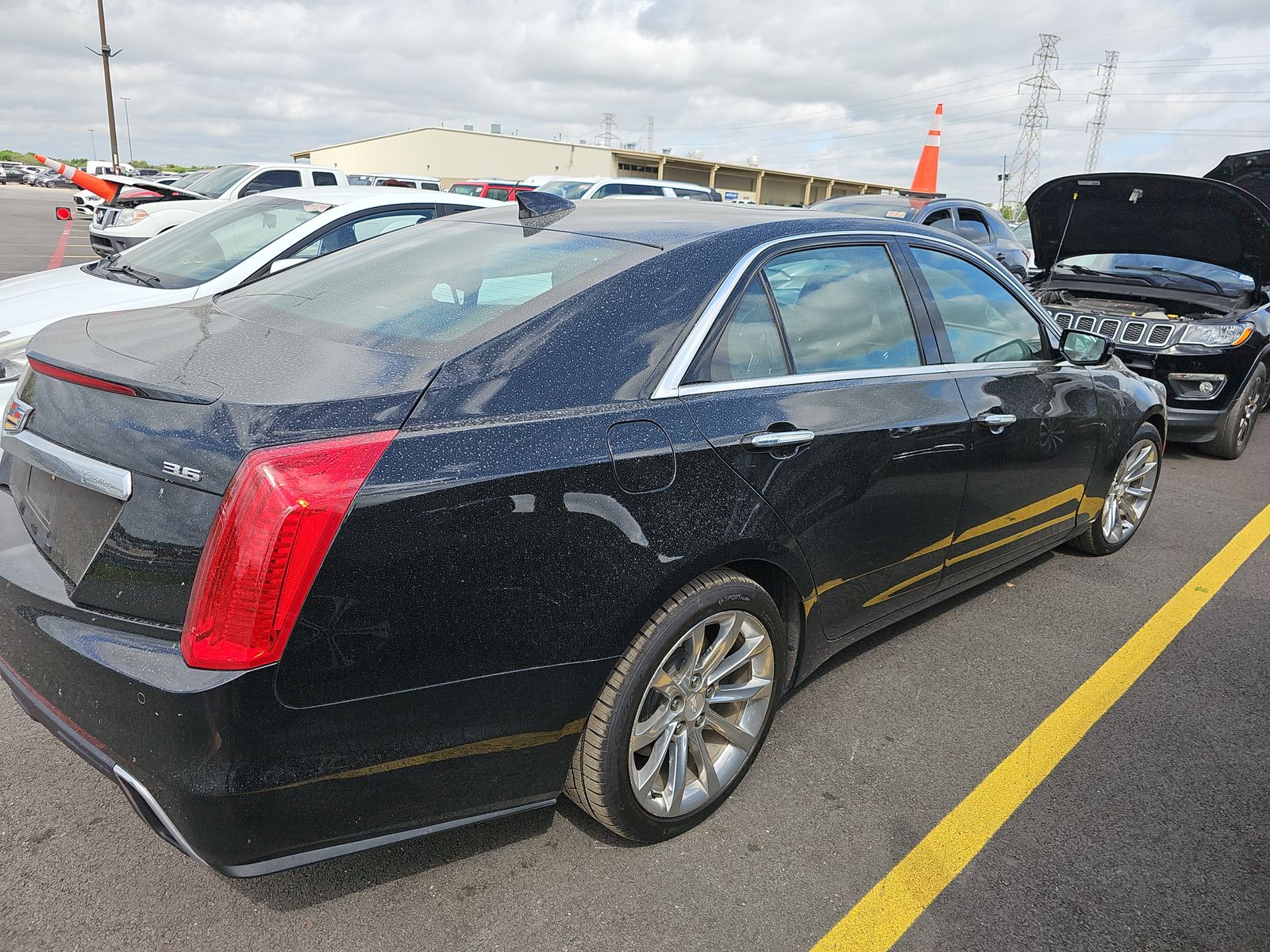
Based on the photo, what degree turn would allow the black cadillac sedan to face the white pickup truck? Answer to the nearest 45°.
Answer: approximately 90° to its left

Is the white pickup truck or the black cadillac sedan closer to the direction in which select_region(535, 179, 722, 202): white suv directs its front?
the white pickup truck

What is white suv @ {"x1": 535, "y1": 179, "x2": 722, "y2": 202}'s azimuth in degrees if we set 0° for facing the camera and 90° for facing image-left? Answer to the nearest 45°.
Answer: approximately 45°

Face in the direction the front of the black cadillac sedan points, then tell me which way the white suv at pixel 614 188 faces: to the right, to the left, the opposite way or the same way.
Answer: the opposite way

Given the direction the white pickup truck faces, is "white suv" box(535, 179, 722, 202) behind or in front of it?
behind

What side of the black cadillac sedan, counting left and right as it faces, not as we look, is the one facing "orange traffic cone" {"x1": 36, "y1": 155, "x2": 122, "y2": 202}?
left

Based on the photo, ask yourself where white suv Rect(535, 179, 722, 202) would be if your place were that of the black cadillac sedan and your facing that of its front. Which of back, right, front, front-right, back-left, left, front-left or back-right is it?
front-left

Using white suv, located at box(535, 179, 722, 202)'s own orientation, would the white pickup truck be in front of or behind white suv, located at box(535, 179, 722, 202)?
in front

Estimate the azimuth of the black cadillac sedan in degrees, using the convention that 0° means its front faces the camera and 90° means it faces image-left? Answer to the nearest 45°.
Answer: approximately 225°

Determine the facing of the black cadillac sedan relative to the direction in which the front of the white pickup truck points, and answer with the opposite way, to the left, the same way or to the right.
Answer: the opposite way

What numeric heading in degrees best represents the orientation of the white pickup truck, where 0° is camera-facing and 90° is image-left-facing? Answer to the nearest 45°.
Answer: approximately 45°

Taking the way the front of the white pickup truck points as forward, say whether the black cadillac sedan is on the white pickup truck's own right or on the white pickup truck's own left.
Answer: on the white pickup truck's own left

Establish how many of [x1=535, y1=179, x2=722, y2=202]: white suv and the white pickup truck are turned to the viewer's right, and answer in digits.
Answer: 0
